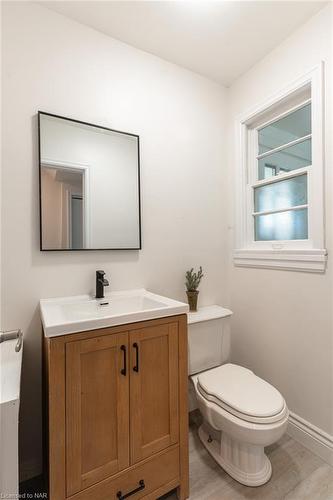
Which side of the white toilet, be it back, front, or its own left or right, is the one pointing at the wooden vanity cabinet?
right

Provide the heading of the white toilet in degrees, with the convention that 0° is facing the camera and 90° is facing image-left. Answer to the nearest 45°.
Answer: approximately 315°
